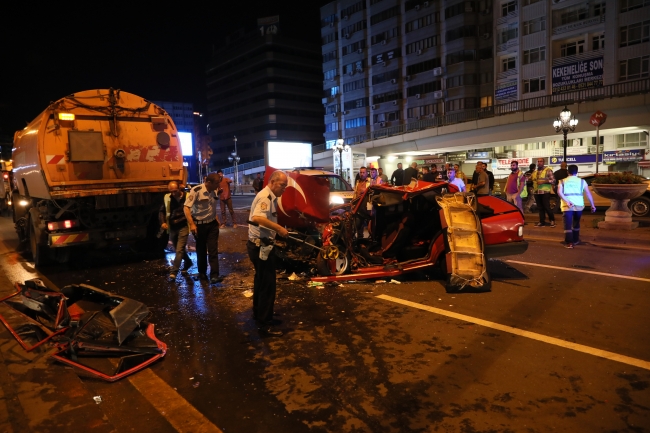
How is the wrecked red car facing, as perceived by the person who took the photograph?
facing to the left of the viewer

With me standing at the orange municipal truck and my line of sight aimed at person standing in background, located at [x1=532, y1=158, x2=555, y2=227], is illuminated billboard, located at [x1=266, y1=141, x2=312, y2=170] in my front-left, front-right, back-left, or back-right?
front-left

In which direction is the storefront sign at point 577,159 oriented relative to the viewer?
toward the camera

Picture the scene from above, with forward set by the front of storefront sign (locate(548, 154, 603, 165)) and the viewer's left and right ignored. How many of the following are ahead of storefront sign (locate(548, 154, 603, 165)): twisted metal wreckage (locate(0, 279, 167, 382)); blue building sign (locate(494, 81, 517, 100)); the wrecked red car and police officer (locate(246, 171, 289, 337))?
3

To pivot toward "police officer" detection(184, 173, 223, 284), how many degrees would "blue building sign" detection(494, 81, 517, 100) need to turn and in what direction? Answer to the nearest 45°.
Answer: approximately 45° to its left

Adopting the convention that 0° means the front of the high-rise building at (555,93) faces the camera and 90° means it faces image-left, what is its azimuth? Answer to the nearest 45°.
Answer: approximately 45°

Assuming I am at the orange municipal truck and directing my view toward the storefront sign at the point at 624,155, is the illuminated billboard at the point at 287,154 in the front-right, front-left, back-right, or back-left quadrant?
front-left

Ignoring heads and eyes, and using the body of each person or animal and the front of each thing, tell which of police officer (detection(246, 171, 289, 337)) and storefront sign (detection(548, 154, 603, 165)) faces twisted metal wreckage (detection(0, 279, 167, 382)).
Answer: the storefront sign

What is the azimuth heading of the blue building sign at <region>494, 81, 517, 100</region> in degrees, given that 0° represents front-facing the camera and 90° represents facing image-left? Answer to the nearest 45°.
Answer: approximately 45°

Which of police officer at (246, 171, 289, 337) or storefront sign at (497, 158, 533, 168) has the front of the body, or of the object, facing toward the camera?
the storefront sign

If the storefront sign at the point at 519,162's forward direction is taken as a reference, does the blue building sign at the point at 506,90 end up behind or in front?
behind

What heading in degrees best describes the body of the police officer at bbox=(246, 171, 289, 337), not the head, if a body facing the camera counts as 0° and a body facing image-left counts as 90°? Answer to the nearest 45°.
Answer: approximately 270°

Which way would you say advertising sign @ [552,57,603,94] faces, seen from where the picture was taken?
facing the viewer and to the left of the viewer

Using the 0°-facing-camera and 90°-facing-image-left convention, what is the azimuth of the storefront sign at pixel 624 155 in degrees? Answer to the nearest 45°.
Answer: approximately 0°

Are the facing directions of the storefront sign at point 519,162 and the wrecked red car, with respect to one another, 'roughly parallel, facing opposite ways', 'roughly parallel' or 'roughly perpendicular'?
roughly perpendicular

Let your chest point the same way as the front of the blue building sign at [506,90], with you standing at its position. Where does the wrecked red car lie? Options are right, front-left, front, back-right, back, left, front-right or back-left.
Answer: front-left
